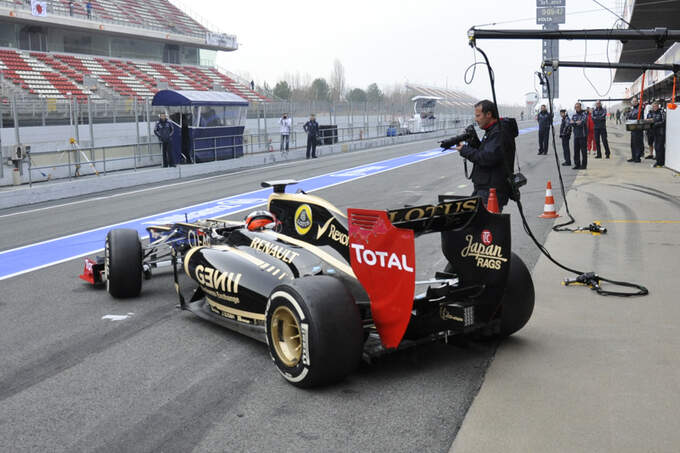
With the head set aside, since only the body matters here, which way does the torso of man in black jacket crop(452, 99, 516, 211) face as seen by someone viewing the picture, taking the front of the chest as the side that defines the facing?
to the viewer's left

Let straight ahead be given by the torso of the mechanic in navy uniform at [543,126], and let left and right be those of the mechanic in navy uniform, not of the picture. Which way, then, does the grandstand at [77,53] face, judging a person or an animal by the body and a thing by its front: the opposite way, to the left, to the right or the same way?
to the left

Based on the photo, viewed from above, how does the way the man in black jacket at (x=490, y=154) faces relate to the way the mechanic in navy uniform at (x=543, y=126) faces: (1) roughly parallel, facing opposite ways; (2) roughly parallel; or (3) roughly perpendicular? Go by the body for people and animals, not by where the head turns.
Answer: roughly perpendicular

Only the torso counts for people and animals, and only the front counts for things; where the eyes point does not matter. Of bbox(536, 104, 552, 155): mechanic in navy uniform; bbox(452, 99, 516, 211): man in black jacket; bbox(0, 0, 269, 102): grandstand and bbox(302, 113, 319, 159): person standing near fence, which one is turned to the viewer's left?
the man in black jacket

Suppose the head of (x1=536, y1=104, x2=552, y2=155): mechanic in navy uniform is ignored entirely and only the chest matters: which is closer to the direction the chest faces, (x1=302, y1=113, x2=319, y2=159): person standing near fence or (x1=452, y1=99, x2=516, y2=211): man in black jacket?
the man in black jacket

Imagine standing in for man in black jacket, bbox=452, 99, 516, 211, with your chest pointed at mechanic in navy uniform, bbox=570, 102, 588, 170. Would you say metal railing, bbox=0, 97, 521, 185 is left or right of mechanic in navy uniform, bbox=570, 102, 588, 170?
left

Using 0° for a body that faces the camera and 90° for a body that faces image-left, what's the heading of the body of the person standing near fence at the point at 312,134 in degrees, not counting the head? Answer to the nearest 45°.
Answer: approximately 0°

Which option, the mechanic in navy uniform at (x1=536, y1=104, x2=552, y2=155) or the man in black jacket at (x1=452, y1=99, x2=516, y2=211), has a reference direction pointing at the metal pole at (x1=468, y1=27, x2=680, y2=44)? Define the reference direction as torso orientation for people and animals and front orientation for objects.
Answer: the mechanic in navy uniform

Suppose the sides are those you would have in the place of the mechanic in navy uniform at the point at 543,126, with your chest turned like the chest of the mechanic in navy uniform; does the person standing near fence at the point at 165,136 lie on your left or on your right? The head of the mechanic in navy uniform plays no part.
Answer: on your right

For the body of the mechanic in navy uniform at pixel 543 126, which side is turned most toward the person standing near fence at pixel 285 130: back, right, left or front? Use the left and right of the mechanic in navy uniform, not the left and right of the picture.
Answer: right

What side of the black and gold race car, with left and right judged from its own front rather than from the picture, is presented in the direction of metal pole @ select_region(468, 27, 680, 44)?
right
